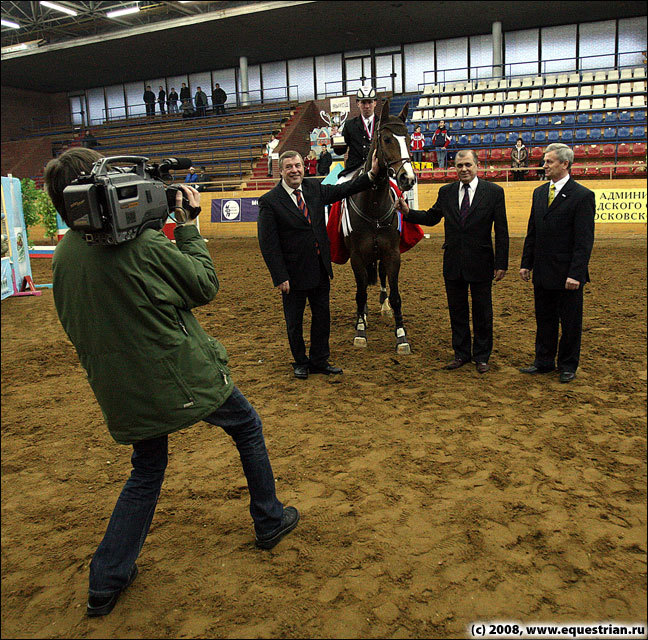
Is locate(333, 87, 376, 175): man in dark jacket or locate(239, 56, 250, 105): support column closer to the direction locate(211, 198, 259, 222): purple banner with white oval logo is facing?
the man in dark jacket

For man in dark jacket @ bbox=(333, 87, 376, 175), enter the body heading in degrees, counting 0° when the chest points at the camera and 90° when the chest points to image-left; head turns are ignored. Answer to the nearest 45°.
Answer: approximately 0°

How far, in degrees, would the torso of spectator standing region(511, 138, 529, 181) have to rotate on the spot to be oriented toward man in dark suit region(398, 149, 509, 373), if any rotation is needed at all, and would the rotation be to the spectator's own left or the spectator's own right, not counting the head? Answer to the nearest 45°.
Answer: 0° — they already face them

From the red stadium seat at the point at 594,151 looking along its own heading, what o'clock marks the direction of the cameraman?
The cameraman is roughly at 12 o'clock from the red stadium seat.

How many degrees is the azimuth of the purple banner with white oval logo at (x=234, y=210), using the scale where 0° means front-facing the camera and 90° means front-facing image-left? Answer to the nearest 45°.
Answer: approximately 0°

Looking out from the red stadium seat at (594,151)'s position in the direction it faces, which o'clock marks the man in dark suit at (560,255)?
The man in dark suit is roughly at 12 o'clock from the red stadium seat.

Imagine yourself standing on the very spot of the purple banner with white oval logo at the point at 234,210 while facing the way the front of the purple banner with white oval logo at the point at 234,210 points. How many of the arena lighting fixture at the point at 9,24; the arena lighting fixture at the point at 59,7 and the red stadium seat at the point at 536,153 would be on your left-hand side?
1

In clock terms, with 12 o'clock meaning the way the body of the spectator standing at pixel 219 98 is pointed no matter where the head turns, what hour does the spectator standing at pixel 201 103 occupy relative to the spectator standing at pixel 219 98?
the spectator standing at pixel 201 103 is roughly at 3 o'clock from the spectator standing at pixel 219 98.
